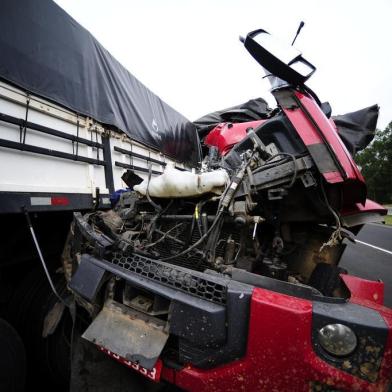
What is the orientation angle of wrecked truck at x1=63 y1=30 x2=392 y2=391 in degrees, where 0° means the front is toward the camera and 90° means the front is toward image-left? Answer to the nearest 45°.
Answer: approximately 45°

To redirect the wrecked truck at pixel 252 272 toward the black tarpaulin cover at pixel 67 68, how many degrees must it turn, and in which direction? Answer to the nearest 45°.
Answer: approximately 45° to its right

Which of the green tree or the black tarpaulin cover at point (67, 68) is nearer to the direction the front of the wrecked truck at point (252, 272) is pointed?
the black tarpaulin cover

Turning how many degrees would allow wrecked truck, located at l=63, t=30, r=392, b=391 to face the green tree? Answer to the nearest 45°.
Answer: approximately 180°
